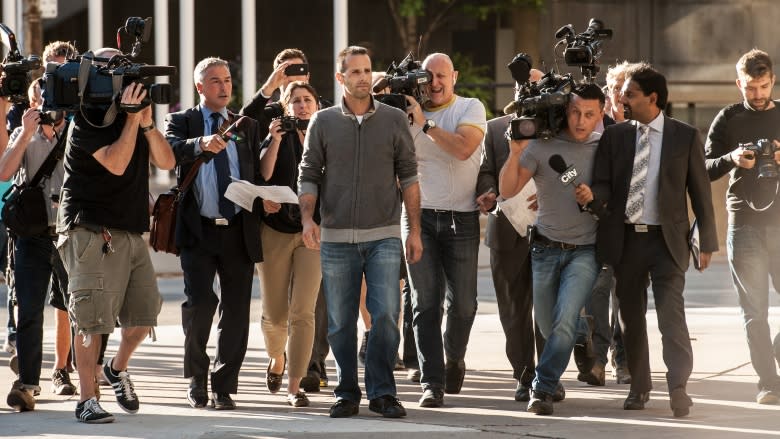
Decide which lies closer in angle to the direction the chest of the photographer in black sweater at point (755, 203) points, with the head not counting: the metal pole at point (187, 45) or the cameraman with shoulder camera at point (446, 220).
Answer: the cameraman with shoulder camera

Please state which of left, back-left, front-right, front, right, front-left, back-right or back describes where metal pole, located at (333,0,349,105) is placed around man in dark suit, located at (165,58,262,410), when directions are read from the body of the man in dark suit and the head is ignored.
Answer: back

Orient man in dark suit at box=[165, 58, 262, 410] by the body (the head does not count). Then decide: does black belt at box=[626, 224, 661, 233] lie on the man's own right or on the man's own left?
on the man's own left

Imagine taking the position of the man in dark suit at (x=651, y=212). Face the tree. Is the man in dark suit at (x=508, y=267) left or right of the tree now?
left

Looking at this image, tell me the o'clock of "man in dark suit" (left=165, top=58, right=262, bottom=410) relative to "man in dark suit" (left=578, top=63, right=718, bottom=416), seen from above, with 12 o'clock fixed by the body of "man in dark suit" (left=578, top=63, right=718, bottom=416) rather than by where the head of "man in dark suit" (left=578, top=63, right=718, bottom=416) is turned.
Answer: "man in dark suit" (left=165, top=58, right=262, bottom=410) is roughly at 3 o'clock from "man in dark suit" (left=578, top=63, right=718, bottom=416).

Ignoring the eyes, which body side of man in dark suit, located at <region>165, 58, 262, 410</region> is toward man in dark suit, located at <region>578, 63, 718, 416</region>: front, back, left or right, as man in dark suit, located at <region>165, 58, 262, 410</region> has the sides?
left

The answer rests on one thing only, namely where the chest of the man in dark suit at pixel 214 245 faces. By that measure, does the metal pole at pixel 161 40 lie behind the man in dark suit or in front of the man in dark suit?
behind

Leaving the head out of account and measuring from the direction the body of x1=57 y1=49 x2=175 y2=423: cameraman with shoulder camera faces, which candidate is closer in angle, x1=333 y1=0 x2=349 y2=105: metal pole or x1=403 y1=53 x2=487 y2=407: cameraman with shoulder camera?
the cameraman with shoulder camera

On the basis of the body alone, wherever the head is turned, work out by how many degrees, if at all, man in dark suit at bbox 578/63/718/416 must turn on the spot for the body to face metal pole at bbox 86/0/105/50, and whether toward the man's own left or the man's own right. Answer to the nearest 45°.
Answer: approximately 135° to the man's own right

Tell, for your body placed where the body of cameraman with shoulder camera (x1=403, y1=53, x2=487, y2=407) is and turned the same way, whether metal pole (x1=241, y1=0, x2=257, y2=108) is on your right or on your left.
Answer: on your right

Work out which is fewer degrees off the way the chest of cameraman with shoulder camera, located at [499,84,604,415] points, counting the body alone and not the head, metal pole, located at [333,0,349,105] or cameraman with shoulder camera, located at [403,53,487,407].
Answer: the cameraman with shoulder camera

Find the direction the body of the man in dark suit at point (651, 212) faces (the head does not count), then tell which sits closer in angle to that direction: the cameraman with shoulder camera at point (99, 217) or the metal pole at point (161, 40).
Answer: the cameraman with shoulder camera

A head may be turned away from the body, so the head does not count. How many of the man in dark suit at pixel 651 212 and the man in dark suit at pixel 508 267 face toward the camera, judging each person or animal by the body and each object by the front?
2

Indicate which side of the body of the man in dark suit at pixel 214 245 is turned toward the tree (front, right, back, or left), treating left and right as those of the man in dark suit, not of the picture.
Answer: back
